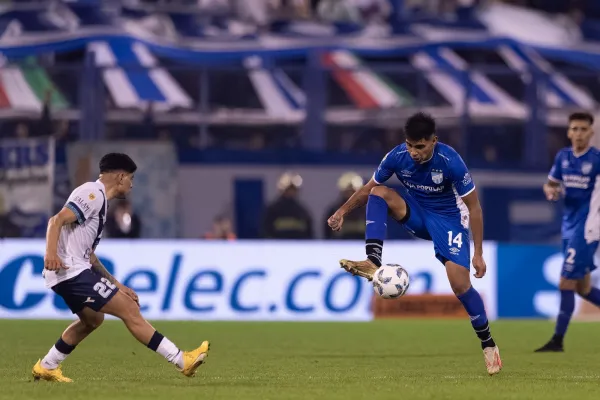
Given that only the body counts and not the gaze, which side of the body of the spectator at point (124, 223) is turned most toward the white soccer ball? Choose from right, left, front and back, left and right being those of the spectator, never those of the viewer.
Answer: front

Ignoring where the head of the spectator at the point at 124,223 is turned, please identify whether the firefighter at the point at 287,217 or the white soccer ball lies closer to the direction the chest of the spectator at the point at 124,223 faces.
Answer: the white soccer ball

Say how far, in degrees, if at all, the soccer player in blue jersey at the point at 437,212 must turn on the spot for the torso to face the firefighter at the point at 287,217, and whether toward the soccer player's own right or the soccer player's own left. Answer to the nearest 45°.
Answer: approximately 135° to the soccer player's own right

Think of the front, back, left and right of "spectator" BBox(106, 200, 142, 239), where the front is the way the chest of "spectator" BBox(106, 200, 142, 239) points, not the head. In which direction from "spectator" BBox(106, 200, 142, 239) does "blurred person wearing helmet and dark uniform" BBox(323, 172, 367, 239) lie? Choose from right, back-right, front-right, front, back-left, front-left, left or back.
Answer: left

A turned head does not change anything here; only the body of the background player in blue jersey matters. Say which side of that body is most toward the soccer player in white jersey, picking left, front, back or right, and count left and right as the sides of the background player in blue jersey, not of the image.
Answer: front

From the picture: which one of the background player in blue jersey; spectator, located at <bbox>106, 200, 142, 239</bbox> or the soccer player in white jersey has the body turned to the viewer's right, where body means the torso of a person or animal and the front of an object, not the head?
the soccer player in white jersey

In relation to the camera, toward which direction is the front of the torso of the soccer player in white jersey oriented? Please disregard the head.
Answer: to the viewer's right

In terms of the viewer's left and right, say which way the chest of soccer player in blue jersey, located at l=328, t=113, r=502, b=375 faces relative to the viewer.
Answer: facing the viewer and to the left of the viewer

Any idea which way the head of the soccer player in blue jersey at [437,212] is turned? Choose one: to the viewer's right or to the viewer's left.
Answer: to the viewer's left
